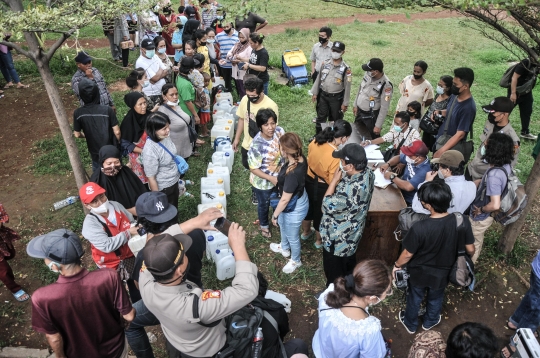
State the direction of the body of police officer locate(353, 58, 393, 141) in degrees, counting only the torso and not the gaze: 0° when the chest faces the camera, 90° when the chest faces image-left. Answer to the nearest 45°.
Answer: approximately 45°

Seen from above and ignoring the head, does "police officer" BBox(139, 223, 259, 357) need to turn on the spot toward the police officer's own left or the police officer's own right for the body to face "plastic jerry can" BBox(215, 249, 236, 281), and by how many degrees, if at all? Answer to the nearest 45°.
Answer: approximately 45° to the police officer's own left

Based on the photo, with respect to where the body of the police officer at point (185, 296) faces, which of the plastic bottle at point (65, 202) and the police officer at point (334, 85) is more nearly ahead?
the police officer

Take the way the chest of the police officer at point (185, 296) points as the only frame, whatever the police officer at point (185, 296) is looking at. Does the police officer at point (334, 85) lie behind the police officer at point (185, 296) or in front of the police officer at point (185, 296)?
in front

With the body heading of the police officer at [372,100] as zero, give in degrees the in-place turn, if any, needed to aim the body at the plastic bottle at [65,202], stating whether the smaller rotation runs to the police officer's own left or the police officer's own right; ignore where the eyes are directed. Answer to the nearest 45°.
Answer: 0° — they already face it

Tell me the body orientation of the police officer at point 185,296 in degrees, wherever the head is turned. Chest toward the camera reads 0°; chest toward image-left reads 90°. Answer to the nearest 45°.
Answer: approximately 225°

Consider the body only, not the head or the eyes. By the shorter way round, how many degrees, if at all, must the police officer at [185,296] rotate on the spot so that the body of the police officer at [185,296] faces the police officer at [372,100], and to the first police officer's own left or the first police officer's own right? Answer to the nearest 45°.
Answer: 0° — they already face them

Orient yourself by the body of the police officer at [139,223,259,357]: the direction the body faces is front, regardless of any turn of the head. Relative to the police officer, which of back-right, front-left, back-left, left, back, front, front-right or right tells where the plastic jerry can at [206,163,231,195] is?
front-left

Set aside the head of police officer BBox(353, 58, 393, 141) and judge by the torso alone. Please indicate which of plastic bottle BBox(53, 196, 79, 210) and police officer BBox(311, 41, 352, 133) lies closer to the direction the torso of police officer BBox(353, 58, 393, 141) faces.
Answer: the plastic bottle

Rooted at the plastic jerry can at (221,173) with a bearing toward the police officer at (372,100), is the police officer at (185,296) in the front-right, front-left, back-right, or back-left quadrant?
back-right

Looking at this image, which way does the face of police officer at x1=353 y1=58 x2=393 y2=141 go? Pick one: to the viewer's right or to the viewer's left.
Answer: to the viewer's left

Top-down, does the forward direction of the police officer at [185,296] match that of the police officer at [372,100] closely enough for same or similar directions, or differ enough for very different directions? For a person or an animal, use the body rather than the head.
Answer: very different directions
